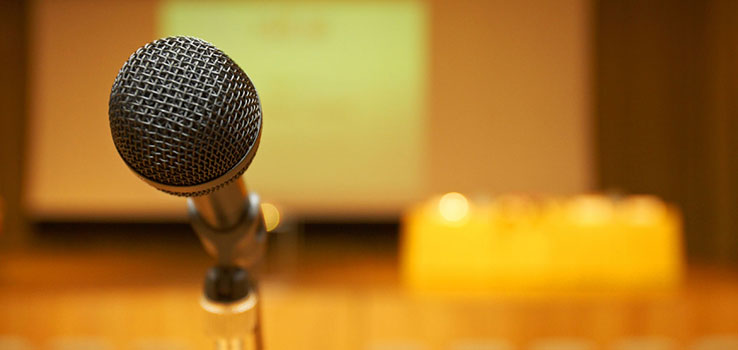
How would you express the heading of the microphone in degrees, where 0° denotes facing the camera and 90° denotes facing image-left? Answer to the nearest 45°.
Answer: approximately 45°
